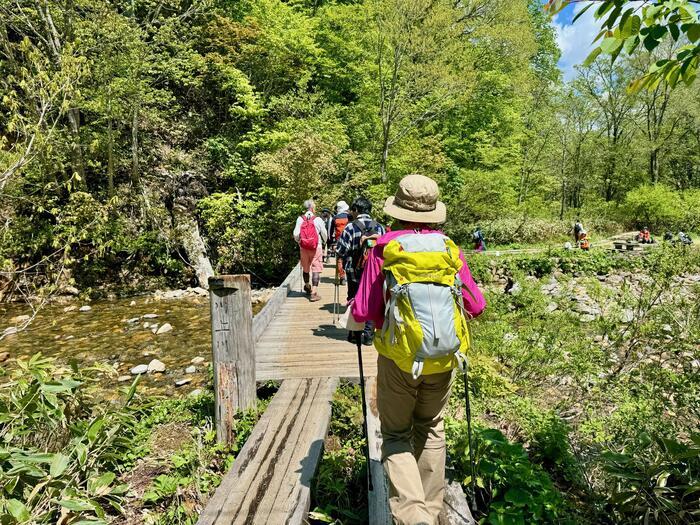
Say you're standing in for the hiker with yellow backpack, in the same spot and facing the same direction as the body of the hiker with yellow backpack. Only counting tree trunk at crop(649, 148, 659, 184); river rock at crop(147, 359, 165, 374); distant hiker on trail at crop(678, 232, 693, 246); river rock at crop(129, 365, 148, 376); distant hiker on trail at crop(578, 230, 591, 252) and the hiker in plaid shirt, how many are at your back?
0

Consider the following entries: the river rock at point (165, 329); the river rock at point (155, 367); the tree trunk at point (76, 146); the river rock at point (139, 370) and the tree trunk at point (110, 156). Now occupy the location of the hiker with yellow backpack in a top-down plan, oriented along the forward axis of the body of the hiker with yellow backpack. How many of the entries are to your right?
0

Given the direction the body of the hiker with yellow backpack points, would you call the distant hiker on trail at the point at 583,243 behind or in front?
in front

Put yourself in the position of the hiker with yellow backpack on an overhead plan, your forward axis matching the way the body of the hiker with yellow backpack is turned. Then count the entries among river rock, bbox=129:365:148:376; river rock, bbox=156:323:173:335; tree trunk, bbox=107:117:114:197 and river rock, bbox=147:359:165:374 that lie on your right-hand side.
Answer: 0

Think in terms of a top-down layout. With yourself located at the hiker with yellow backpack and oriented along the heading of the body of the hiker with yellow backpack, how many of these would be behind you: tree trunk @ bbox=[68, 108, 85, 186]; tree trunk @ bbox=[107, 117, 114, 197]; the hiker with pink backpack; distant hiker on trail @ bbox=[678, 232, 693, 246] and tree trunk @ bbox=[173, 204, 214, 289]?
0

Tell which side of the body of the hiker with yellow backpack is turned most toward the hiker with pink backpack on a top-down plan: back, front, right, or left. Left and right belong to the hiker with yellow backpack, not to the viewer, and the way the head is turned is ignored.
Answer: front

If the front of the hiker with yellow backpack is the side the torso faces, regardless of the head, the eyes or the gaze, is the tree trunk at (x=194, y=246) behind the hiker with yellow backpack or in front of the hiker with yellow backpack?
in front

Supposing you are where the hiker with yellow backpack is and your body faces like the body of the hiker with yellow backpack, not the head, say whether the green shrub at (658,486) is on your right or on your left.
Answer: on your right

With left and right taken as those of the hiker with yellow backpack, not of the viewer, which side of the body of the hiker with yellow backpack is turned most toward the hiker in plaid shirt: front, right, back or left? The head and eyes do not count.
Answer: front

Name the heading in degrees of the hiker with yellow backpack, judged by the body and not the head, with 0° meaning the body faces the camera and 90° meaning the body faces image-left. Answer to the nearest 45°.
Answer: approximately 180°

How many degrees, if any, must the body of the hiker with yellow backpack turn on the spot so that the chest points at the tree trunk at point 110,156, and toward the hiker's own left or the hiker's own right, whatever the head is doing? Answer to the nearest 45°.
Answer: approximately 45° to the hiker's own left

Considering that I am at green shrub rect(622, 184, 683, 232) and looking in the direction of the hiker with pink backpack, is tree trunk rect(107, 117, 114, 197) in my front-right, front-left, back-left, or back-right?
front-right

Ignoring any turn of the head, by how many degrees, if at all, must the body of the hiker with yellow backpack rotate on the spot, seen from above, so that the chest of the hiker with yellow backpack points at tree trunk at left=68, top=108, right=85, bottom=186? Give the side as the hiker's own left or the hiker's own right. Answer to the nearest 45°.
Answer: approximately 45° to the hiker's own left

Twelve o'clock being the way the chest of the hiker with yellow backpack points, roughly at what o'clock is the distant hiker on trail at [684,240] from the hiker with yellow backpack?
The distant hiker on trail is roughly at 1 o'clock from the hiker with yellow backpack.
